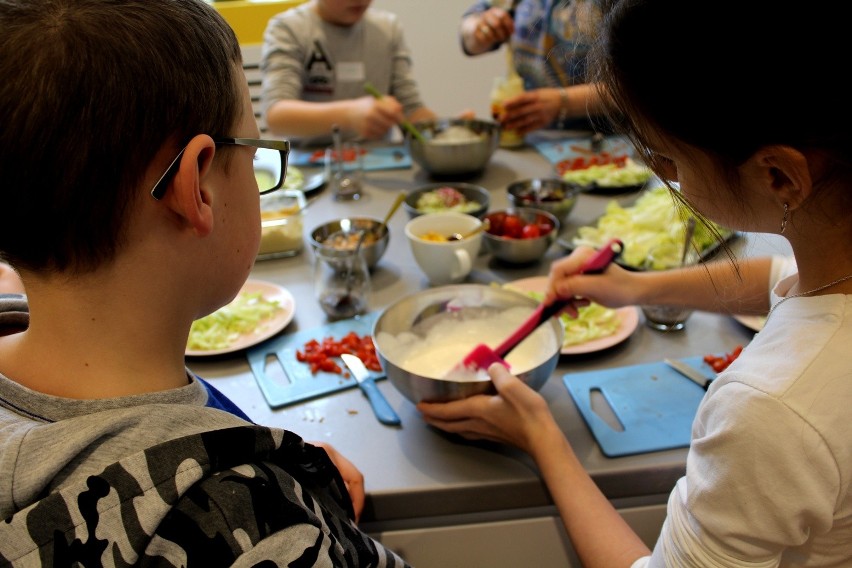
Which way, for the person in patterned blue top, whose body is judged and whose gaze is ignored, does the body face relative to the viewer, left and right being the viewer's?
facing the viewer and to the left of the viewer

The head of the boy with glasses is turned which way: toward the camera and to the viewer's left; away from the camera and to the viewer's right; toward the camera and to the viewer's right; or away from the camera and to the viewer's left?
away from the camera and to the viewer's right

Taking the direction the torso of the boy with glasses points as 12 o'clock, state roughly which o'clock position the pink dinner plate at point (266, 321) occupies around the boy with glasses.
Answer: The pink dinner plate is roughly at 11 o'clock from the boy with glasses.

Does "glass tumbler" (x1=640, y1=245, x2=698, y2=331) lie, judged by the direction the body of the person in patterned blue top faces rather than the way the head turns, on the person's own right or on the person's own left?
on the person's own left

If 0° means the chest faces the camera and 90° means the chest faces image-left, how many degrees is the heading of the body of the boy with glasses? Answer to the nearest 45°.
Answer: approximately 225°

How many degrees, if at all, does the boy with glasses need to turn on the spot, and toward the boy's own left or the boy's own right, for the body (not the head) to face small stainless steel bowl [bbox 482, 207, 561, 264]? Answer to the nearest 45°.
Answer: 0° — they already face it

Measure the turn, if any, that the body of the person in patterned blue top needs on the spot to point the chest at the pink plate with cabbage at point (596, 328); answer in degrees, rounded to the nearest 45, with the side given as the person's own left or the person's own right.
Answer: approximately 45° to the person's own left

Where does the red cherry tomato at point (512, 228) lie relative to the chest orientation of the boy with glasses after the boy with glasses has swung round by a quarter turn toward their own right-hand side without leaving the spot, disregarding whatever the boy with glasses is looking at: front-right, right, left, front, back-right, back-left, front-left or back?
left
